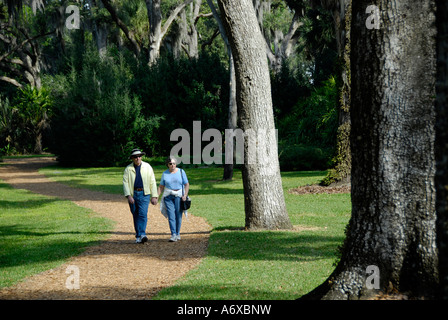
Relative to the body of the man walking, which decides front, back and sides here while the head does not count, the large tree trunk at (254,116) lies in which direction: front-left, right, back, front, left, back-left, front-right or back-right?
left

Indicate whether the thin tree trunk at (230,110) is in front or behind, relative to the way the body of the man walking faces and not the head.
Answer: behind

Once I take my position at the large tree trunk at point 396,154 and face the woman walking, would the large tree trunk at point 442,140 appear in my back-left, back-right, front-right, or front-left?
back-left

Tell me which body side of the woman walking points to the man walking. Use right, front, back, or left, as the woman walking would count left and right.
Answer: right

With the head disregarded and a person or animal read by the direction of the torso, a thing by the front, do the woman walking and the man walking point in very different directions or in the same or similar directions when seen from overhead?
same or similar directions

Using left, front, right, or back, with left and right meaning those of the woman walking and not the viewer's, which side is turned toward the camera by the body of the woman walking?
front

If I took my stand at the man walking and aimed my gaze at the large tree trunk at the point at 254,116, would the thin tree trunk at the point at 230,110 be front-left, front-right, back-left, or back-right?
front-left

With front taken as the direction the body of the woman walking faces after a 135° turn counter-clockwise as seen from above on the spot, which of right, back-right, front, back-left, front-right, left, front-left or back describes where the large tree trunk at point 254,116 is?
front-right

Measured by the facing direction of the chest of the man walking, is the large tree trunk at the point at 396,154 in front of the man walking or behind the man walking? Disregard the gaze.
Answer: in front

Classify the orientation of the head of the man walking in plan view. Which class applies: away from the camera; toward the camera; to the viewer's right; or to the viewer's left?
toward the camera

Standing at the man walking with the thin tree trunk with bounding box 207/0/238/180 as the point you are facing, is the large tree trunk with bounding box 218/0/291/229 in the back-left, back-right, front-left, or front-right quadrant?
front-right

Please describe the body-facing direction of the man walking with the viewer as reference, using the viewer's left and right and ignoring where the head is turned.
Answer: facing the viewer
